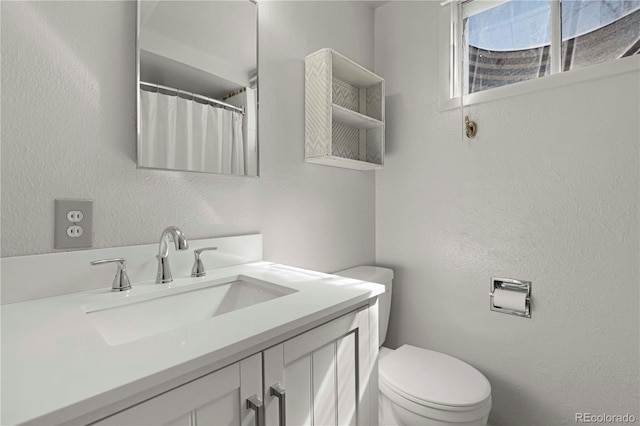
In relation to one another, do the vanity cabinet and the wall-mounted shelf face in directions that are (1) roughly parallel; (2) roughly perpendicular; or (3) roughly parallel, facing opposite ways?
roughly parallel

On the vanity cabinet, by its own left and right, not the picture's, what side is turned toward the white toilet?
left

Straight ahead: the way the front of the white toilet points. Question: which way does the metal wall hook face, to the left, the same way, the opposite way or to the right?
to the right

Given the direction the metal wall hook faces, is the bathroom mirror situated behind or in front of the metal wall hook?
in front

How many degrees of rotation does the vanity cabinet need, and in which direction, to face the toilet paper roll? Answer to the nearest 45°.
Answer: approximately 90° to its left

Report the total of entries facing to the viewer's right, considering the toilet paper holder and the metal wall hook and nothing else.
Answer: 0

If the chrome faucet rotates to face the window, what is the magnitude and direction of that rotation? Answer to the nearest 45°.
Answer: approximately 45° to its left

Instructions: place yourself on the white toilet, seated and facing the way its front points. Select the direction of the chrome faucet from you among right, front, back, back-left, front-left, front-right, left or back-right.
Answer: right

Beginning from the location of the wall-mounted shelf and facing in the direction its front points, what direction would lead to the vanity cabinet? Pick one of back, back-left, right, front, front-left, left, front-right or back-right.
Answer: front-right

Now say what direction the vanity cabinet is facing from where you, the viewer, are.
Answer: facing the viewer and to the right of the viewer

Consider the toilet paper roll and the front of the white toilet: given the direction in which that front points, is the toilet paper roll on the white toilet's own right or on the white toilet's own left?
on the white toilet's own left

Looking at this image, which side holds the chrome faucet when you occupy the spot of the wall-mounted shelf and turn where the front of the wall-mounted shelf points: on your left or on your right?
on your right

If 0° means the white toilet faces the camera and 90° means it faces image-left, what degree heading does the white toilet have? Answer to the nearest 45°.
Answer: approximately 315°

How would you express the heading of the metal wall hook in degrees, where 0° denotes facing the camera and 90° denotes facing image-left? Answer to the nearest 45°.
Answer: approximately 45°

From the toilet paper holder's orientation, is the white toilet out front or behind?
out front

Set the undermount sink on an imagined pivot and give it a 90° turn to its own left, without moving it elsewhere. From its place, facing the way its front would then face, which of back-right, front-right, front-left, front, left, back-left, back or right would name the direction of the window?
front-right

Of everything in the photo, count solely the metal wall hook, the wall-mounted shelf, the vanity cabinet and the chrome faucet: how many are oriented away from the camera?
0

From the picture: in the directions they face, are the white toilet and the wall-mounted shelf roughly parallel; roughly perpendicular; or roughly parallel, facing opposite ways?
roughly parallel

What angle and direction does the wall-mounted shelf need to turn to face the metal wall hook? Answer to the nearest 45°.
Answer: approximately 45° to its left
